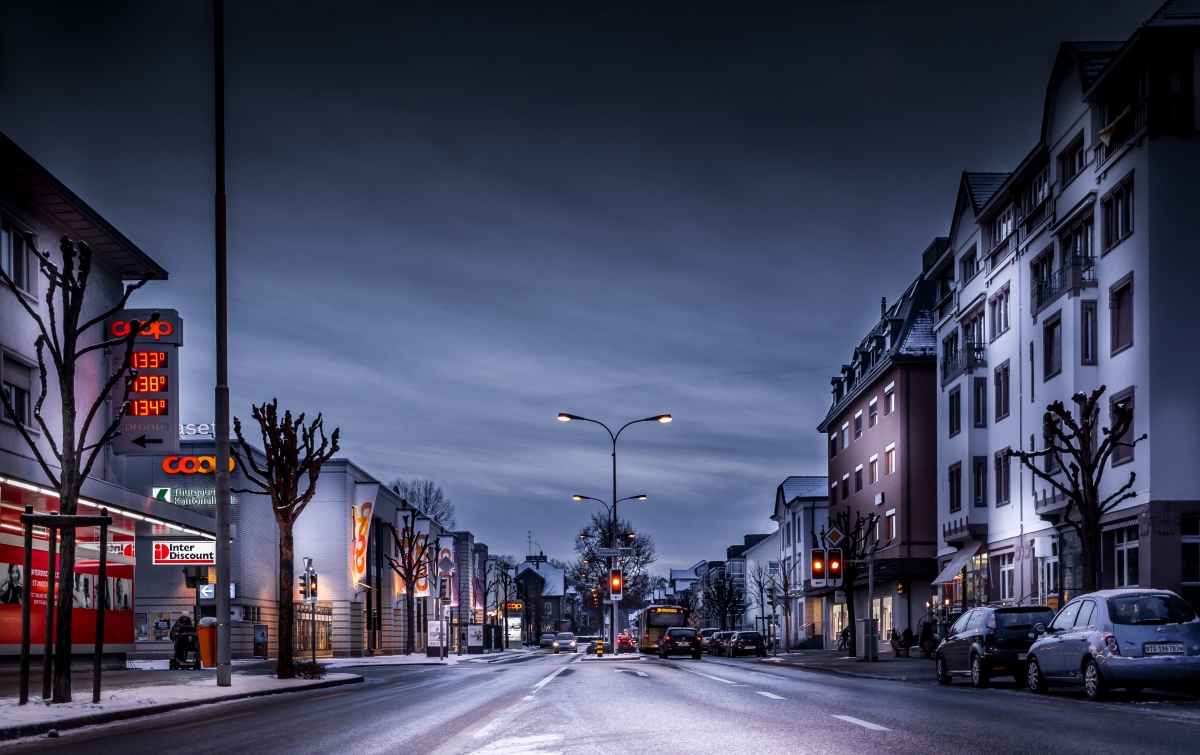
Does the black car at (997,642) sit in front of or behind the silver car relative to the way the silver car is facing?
in front

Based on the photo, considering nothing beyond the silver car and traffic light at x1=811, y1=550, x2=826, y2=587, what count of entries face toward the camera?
1

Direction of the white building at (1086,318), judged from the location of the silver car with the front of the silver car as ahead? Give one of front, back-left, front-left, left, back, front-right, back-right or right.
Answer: front-right

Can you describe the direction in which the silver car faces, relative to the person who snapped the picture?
facing away from the viewer and to the left of the viewer

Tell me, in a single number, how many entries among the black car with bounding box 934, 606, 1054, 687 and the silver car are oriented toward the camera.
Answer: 0

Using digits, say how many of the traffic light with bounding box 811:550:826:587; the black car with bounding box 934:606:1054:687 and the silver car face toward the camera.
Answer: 1

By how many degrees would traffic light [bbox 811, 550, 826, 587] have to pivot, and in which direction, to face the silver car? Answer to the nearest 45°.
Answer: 0° — it already faces it

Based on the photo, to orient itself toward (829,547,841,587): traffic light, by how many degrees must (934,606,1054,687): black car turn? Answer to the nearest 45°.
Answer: approximately 45° to its right

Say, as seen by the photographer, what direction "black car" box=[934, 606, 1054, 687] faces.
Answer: facing away from the viewer and to the left of the viewer
